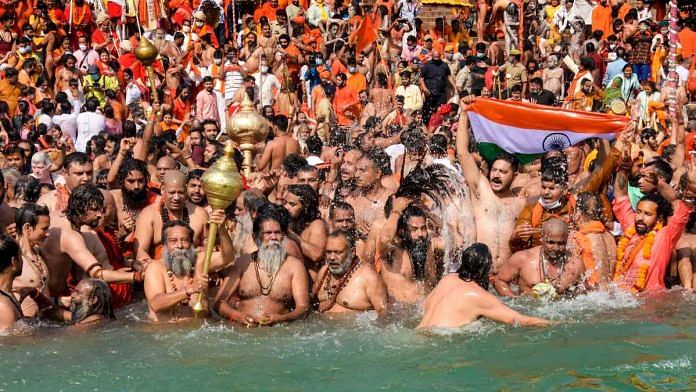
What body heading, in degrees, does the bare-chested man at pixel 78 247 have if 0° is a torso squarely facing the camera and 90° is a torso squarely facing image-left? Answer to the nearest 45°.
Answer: approximately 270°

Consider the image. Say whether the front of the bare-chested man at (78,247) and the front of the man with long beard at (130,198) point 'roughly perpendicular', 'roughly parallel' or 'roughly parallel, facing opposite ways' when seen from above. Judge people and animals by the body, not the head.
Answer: roughly perpendicular

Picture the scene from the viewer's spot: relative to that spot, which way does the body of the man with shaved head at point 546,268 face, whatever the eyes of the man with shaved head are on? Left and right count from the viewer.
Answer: facing the viewer

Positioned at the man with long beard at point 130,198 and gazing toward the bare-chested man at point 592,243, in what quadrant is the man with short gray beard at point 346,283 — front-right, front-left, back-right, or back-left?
front-right

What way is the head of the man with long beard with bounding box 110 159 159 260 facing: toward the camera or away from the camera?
toward the camera

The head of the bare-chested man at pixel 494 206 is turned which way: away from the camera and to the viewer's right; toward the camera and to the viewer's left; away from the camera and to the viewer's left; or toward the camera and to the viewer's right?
toward the camera and to the viewer's left

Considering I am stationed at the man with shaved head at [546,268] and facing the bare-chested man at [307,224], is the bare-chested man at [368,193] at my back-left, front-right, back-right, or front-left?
front-right

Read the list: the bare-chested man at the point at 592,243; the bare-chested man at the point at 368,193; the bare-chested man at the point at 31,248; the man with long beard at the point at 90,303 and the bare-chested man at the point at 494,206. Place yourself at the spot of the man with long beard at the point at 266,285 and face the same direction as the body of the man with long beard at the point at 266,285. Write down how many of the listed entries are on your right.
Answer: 2

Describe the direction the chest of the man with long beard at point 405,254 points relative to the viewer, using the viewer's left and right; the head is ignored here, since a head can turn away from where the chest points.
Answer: facing the viewer and to the right of the viewer

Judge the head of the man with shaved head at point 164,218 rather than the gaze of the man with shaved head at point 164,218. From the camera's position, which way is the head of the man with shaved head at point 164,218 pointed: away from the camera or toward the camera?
toward the camera

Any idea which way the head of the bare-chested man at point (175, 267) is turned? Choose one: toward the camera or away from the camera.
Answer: toward the camera

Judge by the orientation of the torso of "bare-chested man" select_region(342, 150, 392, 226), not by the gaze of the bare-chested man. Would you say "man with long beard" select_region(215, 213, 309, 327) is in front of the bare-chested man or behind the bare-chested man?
in front

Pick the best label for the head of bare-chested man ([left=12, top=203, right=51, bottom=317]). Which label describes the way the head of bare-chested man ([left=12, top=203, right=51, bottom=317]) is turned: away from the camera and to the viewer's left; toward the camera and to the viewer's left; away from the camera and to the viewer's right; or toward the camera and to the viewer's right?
toward the camera and to the viewer's right

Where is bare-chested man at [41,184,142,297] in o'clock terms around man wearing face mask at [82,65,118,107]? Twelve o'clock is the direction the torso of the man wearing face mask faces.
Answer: The bare-chested man is roughly at 12 o'clock from the man wearing face mask.

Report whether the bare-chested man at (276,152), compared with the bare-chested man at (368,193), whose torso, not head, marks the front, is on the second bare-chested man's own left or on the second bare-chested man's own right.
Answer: on the second bare-chested man's own right

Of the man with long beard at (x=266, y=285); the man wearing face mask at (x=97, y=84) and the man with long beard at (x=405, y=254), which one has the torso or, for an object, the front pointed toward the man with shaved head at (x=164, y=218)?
the man wearing face mask

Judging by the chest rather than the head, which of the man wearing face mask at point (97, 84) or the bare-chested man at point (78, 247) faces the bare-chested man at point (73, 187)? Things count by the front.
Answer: the man wearing face mask

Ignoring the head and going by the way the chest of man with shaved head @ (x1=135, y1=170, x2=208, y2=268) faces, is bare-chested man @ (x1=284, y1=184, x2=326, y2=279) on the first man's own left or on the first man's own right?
on the first man's own left
